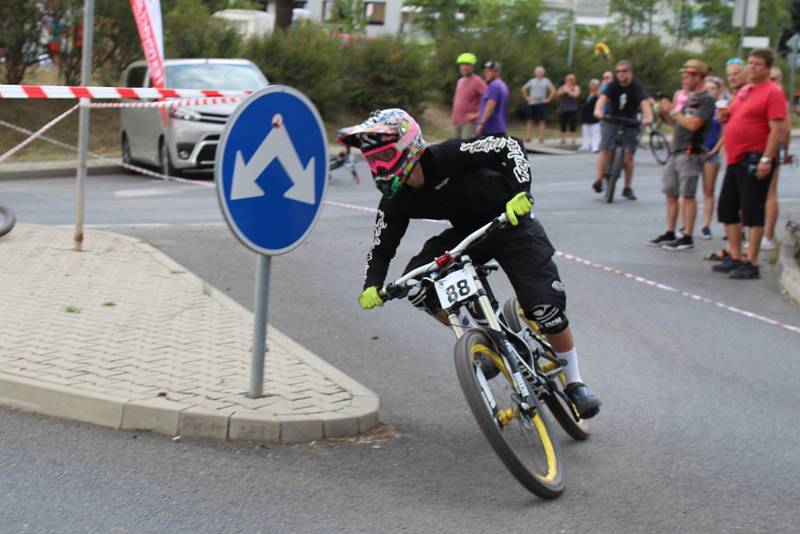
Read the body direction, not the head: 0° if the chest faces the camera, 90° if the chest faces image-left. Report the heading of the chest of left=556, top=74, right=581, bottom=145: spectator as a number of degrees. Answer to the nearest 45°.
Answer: approximately 0°

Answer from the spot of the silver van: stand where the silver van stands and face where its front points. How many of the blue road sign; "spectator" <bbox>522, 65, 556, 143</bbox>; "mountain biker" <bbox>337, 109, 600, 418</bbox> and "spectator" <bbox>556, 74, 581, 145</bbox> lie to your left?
2

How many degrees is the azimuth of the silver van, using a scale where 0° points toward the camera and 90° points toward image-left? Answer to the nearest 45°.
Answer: approximately 315°

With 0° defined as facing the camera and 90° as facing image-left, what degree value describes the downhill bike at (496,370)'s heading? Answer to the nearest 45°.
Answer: approximately 45°

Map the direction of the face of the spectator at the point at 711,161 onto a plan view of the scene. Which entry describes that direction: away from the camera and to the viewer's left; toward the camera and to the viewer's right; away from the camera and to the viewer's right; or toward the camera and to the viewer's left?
toward the camera and to the viewer's left

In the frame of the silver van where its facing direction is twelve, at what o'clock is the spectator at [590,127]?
The spectator is roughly at 9 o'clock from the silver van.

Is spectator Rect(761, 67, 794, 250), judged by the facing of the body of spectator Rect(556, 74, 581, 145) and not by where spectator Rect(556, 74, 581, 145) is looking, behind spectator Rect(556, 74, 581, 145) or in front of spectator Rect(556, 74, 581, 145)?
in front

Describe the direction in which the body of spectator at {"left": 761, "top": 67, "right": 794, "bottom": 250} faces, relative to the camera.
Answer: to the viewer's left

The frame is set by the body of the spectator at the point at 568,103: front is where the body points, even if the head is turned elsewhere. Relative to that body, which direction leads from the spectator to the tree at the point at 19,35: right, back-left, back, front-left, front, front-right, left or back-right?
front-right

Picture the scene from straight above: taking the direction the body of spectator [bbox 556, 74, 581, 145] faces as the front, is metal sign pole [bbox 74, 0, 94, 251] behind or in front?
in front
